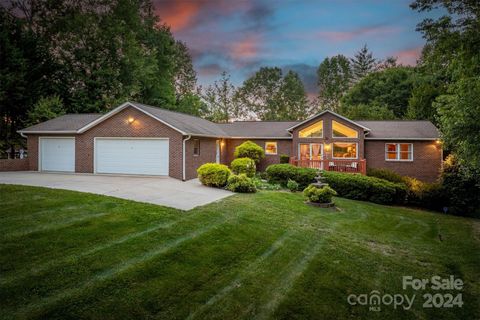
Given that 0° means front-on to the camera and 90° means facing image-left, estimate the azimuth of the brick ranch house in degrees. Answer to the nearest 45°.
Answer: approximately 0°

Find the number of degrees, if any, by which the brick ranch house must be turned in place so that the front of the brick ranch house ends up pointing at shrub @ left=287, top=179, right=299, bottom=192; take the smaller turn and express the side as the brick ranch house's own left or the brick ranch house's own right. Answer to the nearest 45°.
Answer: approximately 45° to the brick ranch house's own left

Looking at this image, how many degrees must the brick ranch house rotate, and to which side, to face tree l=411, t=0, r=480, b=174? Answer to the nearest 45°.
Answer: approximately 45° to its left

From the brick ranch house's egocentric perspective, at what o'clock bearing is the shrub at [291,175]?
The shrub is roughly at 10 o'clock from the brick ranch house.

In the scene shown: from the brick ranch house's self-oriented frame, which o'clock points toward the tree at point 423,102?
The tree is roughly at 8 o'clock from the brick ranch house.

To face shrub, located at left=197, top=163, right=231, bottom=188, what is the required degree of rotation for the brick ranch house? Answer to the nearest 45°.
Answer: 0° — it already faces it

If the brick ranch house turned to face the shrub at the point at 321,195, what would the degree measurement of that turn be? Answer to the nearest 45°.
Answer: approximately 45° to its left

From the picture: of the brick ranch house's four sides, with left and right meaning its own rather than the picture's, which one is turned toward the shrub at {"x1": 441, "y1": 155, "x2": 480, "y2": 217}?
left

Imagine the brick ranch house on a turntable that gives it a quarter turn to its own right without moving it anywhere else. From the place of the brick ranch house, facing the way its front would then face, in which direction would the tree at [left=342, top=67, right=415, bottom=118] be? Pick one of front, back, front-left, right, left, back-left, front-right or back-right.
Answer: back-right
